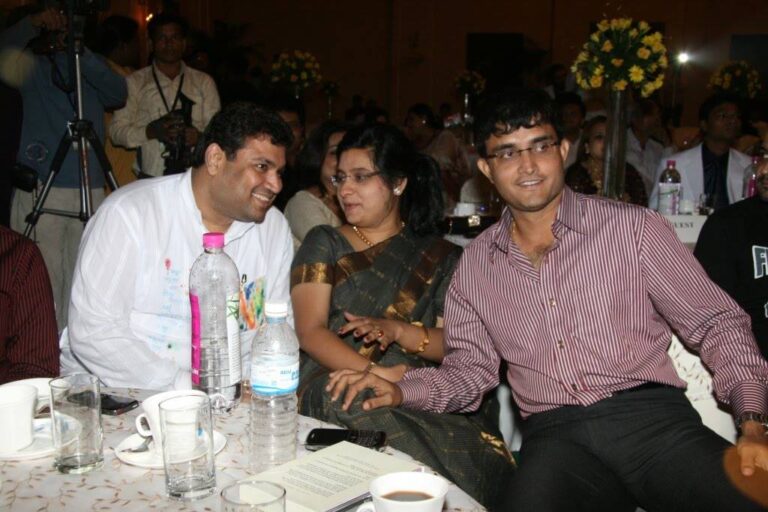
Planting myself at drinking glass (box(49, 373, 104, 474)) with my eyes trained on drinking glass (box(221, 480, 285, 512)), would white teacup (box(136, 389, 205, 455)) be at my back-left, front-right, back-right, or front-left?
front-left

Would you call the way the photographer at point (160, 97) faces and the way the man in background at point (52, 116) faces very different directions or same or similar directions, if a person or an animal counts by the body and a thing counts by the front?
same or similar directions

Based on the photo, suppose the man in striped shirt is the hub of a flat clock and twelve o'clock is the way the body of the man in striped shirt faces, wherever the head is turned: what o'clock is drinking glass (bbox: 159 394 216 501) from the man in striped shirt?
The drinking glass is roughly at 1 o'clock from the man in striped shirt.

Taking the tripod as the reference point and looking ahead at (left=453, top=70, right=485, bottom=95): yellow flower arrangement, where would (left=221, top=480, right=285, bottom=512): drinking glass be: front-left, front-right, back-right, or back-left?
back-right

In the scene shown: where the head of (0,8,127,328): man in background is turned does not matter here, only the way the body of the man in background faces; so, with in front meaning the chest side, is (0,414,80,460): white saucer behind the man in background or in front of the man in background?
in front

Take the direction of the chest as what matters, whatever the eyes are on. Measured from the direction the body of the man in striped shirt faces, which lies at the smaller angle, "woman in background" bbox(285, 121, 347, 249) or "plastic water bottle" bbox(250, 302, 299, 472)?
the plastic water bottle

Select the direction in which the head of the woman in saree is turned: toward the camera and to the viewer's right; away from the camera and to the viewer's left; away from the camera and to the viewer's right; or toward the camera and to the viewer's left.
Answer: toward the camera and to the viewer's left

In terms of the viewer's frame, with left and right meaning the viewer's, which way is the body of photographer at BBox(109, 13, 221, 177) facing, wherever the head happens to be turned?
facing the viewer

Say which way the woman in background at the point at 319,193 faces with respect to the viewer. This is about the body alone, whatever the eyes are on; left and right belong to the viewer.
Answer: facing the viewer and to the right of the viewer

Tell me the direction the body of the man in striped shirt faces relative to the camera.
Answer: toward the camera

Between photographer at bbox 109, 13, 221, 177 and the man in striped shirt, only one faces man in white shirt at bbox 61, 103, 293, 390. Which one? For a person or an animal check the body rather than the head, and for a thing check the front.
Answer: the photographer
